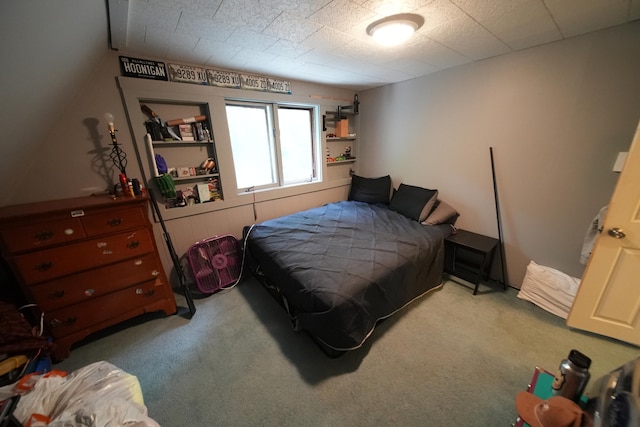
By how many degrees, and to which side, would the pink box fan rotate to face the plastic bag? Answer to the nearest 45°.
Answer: approximately 45° to its right

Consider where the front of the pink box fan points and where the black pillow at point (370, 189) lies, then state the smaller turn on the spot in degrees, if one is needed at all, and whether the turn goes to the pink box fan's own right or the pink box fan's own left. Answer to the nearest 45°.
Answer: approximately 90° to the pink box fan's own left

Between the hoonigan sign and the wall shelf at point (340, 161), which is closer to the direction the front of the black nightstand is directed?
the hoonigan sign

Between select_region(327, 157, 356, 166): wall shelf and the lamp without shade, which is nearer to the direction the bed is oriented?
the lamp without shade
